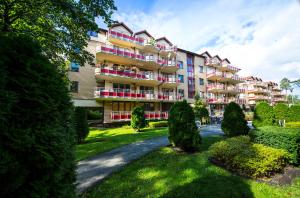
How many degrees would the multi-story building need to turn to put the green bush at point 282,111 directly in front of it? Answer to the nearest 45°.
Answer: approximately 45° to its left

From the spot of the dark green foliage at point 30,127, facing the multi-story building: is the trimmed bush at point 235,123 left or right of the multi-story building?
right

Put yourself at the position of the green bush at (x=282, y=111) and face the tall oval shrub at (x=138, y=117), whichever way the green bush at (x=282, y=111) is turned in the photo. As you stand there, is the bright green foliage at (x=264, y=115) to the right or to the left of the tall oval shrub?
left

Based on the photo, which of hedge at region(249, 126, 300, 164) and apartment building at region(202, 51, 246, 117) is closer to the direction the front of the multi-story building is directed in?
the hedge

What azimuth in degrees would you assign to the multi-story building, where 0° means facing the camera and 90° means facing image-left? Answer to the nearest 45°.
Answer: approximately 315°

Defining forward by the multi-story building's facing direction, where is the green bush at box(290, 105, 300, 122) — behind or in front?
in front

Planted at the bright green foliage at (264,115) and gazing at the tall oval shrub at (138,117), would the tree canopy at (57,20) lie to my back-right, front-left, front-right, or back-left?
front-left

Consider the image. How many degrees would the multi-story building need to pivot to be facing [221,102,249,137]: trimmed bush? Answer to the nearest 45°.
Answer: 0° — it already faces it

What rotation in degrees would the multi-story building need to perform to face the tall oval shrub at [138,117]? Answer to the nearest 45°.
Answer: approximately 45° to its right

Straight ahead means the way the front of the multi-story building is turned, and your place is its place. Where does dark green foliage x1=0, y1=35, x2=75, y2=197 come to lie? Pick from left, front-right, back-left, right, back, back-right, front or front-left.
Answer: front-right

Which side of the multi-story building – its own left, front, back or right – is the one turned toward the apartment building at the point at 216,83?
left

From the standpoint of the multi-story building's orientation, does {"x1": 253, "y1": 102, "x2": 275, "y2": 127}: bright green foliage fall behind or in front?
in front

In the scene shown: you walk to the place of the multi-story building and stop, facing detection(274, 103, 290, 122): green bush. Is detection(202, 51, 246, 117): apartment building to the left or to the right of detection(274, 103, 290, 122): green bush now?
left

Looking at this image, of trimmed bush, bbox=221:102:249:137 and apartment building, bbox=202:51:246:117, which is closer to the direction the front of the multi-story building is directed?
the trimmed bush
